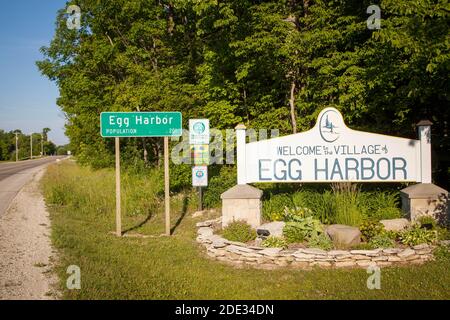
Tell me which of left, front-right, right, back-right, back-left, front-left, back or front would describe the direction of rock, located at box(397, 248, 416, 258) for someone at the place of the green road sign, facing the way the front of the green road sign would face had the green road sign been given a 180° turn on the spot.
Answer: back-right

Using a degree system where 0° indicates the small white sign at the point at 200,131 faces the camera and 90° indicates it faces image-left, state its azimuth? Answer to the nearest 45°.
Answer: approximately 0°

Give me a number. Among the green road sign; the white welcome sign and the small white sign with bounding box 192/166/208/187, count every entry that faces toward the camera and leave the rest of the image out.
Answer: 3

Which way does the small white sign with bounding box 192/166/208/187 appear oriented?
toward the camera

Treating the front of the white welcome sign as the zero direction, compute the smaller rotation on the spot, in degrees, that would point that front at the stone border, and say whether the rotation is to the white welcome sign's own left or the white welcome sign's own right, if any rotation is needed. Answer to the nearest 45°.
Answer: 0° — it already faces it

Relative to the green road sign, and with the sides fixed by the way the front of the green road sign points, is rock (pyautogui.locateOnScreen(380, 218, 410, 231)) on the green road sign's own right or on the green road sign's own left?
on the green road sign's own left

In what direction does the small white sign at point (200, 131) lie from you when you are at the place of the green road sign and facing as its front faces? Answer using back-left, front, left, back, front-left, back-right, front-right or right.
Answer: back-left

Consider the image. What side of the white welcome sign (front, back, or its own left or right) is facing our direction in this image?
front

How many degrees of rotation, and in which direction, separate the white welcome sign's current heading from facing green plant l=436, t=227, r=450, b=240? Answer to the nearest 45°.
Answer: approximately 90° to its left

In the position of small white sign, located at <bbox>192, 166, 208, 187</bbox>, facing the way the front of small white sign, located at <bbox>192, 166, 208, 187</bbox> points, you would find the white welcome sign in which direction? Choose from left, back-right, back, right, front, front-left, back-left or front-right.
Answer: front-left
